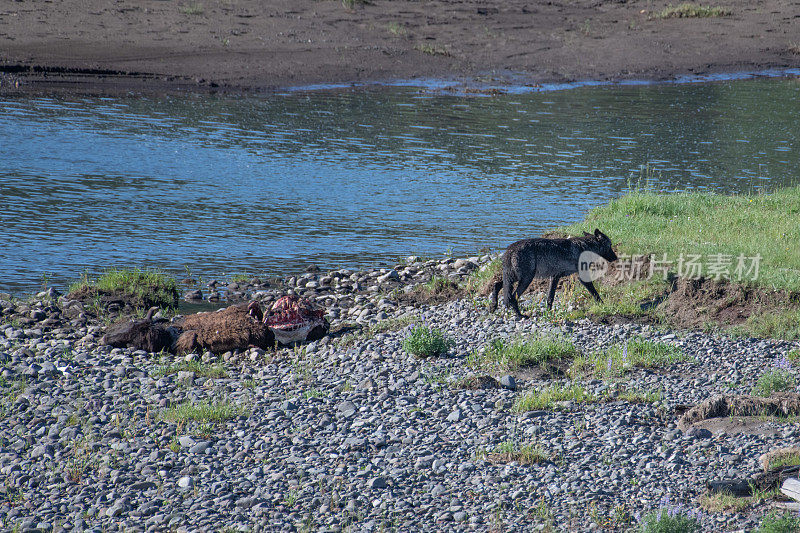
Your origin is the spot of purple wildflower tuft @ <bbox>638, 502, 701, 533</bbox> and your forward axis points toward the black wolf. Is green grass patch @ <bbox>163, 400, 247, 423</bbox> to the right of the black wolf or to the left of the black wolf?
left

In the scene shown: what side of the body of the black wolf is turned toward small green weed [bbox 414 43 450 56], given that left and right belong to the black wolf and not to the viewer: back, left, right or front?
left

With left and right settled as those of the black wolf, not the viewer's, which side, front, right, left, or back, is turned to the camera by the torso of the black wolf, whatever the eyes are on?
right

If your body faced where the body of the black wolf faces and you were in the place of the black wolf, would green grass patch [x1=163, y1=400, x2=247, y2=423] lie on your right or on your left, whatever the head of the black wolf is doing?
on your right

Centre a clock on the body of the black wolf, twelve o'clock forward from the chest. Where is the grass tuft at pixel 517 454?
The grass tuft is roughly at 3 o'clock from the black wolf.

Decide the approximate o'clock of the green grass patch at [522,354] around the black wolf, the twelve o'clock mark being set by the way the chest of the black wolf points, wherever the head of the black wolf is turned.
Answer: The green grass patch is roughly at 3 o'clock from the black wolf.

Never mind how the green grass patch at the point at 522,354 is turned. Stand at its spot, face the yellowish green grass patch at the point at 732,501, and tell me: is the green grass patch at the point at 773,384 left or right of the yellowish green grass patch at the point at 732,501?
left

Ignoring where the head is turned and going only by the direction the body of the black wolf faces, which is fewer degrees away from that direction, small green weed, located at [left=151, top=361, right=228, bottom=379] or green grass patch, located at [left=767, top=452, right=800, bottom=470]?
the green grass patch

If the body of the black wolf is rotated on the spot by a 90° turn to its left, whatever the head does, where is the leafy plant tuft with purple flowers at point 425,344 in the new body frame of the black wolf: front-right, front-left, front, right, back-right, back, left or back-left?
back-left

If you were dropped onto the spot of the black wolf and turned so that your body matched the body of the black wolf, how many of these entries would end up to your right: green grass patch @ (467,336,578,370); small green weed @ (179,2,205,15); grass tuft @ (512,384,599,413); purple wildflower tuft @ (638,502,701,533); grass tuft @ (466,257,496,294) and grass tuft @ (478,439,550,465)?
4

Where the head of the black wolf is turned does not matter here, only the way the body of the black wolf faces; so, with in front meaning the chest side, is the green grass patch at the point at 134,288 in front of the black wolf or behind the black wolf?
behind

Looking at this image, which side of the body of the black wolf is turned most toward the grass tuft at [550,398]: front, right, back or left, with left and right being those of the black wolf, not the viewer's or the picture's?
right

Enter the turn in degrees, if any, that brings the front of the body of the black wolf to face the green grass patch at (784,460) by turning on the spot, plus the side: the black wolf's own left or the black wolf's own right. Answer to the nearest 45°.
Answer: approximately 45° to the black wolf's own right
